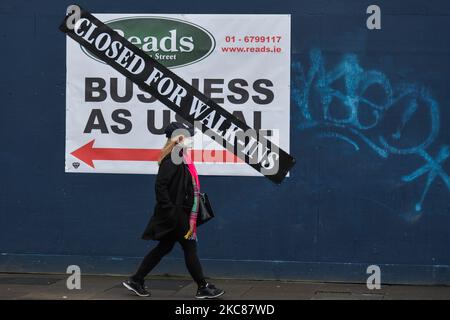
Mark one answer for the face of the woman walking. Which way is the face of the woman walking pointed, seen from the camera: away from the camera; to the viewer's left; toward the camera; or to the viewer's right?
to the viewer's right

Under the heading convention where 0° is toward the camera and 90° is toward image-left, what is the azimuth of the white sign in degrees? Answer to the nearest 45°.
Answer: approximately 0°

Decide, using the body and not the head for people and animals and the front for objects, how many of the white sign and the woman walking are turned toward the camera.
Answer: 1

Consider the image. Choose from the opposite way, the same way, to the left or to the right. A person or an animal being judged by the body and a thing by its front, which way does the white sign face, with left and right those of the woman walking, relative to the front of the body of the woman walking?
to the right

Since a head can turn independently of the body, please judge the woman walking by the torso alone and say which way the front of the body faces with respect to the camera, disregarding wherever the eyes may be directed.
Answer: to the viewer's right
